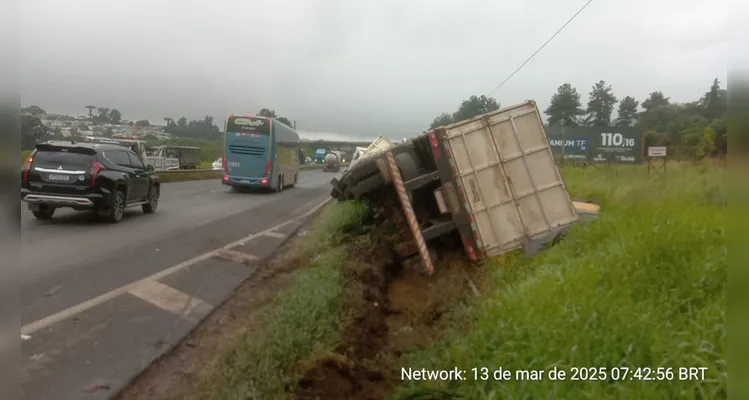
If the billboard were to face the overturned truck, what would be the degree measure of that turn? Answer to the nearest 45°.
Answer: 0° — it already faces it

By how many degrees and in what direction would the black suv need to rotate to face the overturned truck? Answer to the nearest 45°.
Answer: approximately 90° to its right

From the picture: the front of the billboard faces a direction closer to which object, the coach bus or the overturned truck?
the overturned truck

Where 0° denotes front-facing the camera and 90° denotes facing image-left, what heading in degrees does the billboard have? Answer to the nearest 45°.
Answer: approximately 0°

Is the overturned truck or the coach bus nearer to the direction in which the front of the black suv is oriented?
the coach bus

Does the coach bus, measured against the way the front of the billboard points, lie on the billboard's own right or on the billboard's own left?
on the billboard's own right

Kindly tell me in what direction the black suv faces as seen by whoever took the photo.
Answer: facing away from the viewer and to the right of the viewer
